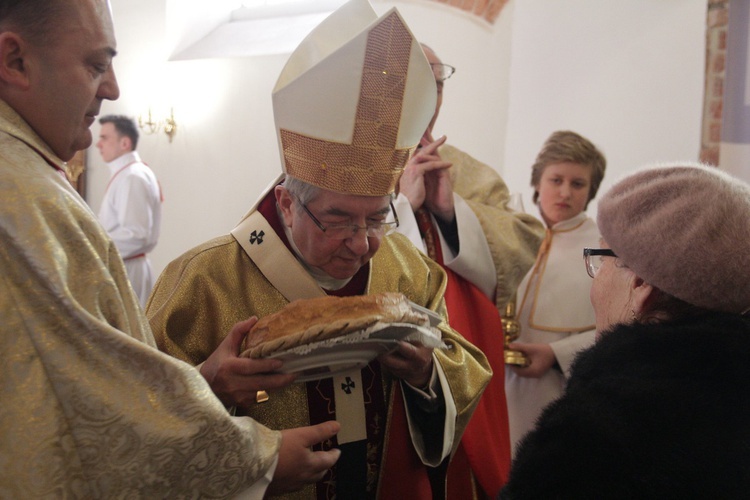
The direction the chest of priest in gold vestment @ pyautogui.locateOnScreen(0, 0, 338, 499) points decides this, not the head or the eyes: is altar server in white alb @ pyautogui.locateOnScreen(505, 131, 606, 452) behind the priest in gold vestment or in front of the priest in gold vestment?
in front

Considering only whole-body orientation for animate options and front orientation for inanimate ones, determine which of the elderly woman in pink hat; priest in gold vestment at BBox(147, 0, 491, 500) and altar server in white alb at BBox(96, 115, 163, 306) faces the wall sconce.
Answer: the elderly woman in pink hat

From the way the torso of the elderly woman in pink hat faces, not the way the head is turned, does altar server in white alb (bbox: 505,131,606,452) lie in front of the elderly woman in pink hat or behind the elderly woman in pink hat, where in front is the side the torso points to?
in front

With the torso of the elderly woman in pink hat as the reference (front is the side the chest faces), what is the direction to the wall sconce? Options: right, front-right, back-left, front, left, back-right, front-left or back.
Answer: front

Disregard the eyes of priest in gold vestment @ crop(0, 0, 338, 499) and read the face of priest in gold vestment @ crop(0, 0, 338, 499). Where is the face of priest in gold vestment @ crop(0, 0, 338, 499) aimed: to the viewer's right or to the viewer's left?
to the viewer's right

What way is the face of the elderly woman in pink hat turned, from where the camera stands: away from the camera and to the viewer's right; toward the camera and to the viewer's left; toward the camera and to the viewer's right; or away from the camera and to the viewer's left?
away from the camera and to the viewer's left

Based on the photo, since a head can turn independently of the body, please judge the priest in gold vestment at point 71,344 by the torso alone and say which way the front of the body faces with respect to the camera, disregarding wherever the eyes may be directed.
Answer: to the viewer's right

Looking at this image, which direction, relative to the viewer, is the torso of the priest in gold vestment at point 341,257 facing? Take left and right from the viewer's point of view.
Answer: facing the viewer and to the right of the viewer

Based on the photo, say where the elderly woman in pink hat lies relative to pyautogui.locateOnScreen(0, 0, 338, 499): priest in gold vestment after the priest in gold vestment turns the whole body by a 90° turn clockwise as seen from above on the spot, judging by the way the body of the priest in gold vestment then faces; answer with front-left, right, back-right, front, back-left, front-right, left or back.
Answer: left
